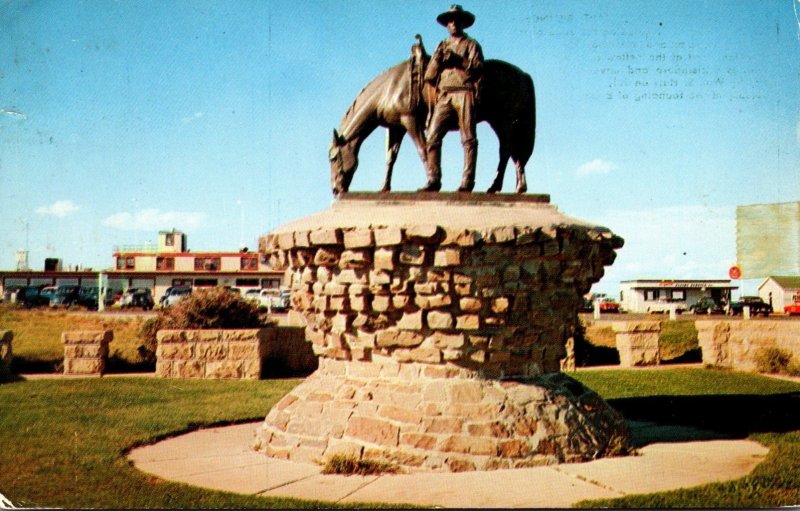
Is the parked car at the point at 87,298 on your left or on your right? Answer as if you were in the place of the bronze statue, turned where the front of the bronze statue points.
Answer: on your right

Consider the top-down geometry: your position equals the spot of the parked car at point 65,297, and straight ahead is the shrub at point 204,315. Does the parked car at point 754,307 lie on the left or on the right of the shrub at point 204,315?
left
